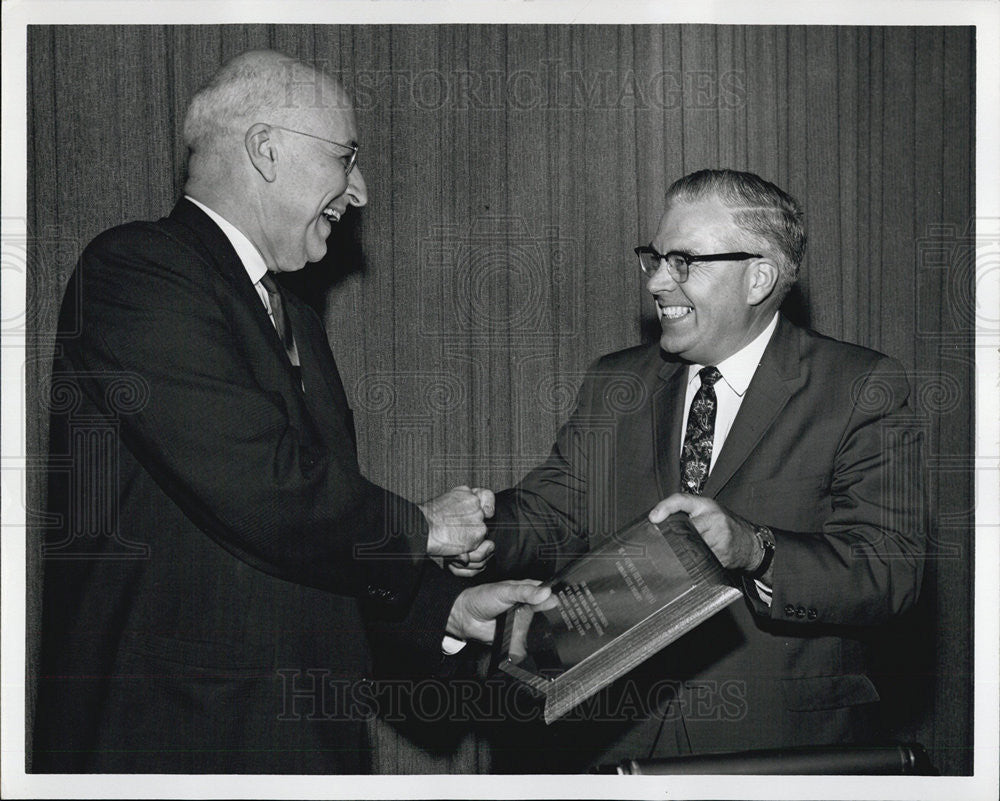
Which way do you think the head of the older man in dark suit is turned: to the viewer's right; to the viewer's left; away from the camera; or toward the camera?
to the viewer's right

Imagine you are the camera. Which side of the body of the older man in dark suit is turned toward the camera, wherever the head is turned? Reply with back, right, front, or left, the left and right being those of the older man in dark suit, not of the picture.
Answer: right
